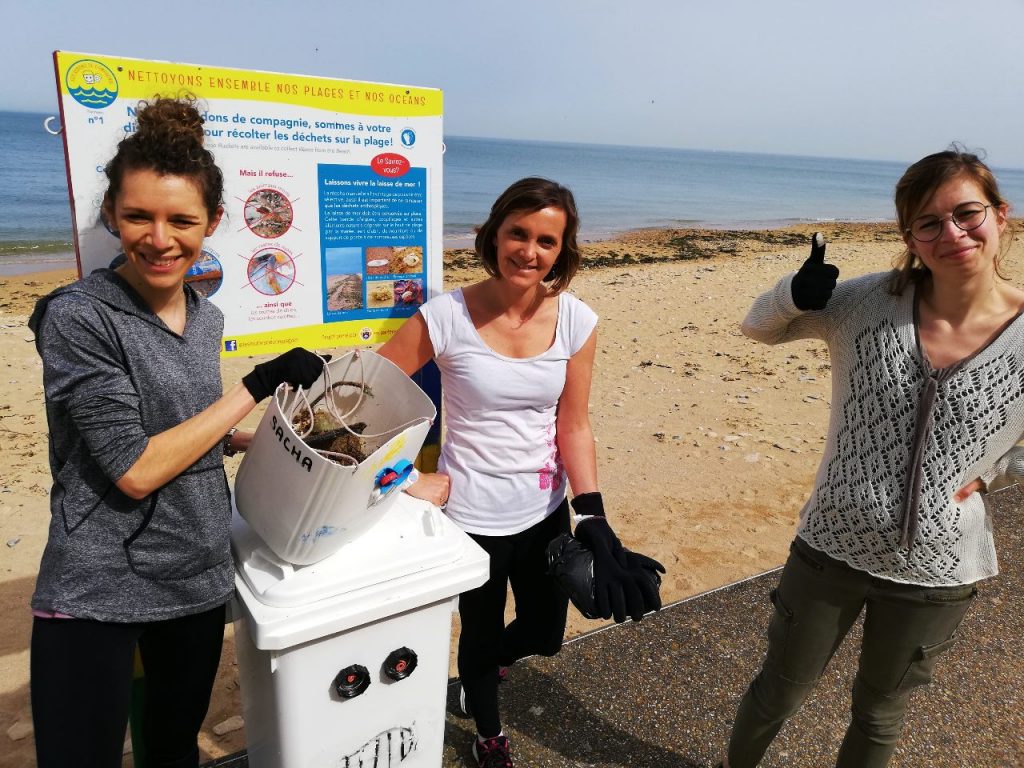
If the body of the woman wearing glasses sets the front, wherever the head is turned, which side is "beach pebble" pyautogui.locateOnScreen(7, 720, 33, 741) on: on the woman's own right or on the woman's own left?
on the woman's own right

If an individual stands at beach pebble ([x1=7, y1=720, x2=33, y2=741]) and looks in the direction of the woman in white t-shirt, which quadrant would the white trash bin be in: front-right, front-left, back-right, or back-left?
front-right

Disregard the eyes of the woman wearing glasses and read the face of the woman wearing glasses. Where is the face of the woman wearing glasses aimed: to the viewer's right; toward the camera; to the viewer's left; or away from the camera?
toward the camera

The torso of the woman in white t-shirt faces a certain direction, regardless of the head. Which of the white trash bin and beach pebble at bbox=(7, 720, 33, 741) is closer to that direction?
the white trash bin

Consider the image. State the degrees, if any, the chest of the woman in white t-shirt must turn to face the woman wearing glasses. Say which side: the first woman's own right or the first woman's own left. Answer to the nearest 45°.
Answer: approximately 90° to the first woman's own left

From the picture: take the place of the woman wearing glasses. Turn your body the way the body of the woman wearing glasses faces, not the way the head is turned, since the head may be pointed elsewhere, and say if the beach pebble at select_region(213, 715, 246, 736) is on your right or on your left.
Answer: on your right

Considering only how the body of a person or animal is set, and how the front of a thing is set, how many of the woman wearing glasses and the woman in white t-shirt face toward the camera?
2

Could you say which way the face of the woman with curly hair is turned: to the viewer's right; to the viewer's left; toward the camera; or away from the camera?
toward the camera

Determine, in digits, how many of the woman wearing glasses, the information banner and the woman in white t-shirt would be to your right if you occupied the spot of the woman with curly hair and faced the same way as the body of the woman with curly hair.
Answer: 0

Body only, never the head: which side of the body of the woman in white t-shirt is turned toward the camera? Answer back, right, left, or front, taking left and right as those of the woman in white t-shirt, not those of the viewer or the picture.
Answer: front

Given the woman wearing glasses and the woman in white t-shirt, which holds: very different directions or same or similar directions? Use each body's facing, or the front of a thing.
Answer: same or similar directions

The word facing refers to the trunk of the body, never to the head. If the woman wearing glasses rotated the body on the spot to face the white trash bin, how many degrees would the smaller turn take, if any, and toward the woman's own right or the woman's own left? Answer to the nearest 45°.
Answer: approximately 45° to the woman's own right

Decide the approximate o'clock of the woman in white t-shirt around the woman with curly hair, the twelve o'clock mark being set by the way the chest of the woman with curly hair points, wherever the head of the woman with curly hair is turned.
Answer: The woman in white t-shirt is roughly at 10 o'clock from the woman with curly hair.

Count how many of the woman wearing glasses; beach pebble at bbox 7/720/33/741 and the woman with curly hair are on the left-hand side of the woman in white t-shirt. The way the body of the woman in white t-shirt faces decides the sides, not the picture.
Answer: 1

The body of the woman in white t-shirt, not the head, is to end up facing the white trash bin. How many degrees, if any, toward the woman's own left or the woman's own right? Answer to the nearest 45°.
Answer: approximately 45° to the woman's own right

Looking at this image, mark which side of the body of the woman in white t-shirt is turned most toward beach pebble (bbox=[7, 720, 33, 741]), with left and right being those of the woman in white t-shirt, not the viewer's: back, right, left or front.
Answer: right

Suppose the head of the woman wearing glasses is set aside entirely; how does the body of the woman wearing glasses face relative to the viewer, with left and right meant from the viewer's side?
facing the viewer
